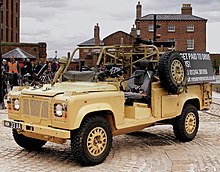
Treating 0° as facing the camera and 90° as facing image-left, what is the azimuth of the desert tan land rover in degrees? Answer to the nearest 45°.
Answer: approximately 45°
